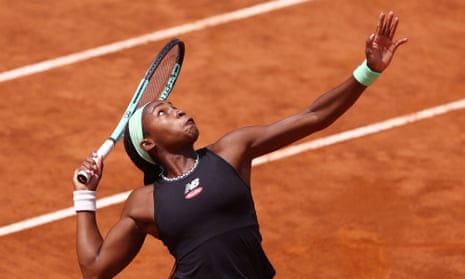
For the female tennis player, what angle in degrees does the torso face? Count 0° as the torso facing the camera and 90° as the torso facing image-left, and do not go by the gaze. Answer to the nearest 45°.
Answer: approximately 0°
